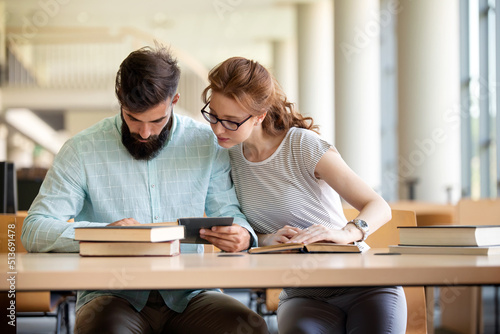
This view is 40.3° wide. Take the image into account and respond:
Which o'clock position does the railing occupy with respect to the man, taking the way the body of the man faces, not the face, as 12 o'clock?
The railing is roughly at 6 o'clock from the man.

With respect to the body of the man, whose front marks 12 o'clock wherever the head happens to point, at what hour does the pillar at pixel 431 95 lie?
The pillar is roughly at 7 o'clock from the man.

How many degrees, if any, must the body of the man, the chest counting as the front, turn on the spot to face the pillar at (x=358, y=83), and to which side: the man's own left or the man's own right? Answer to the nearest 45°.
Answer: approximately 135° to the man's own left

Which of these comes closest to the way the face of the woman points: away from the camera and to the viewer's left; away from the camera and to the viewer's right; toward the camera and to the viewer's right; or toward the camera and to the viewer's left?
toward the camera and to the viewer's left

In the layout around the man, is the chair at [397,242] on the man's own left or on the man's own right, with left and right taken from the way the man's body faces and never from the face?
on the man's own left

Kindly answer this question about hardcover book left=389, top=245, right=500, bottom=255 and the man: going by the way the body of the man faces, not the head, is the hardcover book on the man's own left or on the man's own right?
on the man's own left

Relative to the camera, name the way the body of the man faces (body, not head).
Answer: toward the camera

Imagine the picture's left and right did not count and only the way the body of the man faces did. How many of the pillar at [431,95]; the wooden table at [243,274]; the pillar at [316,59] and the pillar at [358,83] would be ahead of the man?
1

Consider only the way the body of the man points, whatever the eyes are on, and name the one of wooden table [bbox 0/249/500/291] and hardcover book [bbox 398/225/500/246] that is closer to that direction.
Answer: the wooden table

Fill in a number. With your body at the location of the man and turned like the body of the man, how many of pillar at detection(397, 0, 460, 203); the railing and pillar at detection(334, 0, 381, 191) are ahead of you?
0

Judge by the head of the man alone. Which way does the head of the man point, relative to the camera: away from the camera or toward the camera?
toward the camera
